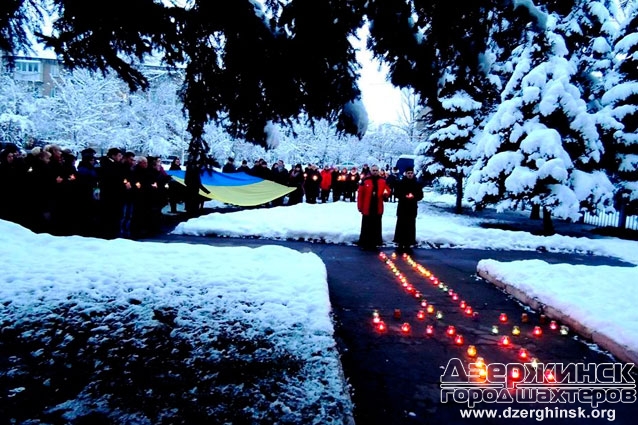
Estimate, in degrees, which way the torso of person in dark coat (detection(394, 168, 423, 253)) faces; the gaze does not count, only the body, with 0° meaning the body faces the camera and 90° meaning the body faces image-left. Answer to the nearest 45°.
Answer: approximately 0°

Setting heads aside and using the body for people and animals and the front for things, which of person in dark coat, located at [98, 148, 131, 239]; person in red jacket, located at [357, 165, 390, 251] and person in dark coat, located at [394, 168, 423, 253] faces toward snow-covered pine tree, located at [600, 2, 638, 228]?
person in dark coat, located at [98, 148, 131, 239]

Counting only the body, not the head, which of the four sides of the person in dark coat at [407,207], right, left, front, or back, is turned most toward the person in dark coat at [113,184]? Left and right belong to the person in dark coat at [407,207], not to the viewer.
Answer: right

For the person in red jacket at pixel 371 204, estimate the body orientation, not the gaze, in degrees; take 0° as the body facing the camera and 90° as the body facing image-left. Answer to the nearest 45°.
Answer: approximately 0°

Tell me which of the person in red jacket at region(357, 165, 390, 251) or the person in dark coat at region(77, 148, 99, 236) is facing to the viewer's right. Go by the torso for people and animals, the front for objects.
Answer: the person in dark coat at region(77, 148, 99, 236)

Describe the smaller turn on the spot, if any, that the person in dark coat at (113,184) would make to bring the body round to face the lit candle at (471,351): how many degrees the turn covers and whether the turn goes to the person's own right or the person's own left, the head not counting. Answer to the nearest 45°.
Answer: approximately 45° to the person's own right

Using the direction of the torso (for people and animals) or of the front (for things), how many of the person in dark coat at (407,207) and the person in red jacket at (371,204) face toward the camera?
2

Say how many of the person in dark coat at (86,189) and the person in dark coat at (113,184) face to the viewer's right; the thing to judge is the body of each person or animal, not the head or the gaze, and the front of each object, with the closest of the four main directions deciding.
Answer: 2

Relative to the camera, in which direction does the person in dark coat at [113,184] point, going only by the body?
to the viewer's right

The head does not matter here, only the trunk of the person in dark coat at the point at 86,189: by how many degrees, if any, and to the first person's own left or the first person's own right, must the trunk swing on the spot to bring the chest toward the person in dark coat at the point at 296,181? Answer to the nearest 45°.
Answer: approximately 45° to the first person's own left

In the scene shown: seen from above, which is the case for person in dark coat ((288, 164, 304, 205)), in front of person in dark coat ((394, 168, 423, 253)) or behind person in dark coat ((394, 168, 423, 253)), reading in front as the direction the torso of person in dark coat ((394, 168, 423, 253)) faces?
behind
